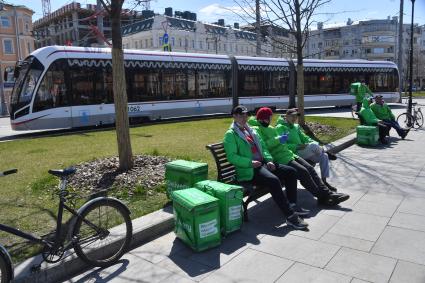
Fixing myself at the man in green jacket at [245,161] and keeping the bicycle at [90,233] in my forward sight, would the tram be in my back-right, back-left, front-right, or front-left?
back-right

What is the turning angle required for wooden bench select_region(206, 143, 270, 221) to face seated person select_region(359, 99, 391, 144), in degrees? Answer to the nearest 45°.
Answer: approximately 90° to its left

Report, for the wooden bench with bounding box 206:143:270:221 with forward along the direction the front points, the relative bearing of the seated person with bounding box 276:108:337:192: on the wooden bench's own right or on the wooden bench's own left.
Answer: on the wooden bench's own left

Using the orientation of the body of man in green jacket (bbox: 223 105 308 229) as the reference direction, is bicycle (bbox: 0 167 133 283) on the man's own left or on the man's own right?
on the man's own right

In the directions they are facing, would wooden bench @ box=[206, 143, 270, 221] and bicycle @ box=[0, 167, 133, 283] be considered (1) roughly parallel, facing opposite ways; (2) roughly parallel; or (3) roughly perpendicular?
roughly perpendicular

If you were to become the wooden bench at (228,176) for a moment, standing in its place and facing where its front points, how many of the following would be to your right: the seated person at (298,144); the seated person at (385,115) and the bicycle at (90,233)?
1

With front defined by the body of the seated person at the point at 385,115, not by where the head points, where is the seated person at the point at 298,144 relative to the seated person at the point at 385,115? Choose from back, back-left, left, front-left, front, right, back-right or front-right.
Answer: front-right
